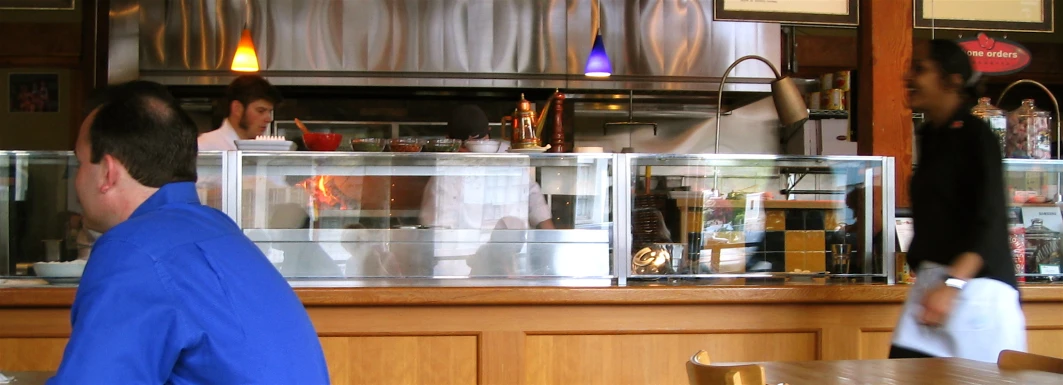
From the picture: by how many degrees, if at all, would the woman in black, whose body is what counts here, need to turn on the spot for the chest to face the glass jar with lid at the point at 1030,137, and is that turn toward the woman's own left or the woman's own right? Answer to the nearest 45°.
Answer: approximately 90° to the woman's own right

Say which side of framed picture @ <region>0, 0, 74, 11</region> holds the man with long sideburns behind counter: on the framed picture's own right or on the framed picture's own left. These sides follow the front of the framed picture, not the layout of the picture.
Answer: on the framed picture's own left

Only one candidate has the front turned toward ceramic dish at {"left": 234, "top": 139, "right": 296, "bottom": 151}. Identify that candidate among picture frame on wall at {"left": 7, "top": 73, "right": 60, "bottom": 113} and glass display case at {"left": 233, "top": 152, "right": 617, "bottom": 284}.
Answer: the picture frame on wall

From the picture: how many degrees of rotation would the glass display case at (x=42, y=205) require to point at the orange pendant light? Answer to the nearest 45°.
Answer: approximately 135° to its left

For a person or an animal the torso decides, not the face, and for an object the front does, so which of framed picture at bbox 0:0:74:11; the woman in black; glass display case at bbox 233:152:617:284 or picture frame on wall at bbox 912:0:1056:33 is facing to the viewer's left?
the woman in black

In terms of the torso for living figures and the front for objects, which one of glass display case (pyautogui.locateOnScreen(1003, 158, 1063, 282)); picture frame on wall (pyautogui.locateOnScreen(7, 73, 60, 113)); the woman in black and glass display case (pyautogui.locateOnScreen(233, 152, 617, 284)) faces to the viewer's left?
the woman in black

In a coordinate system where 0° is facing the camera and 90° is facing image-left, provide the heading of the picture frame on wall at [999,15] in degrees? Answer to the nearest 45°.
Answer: approximately 0°

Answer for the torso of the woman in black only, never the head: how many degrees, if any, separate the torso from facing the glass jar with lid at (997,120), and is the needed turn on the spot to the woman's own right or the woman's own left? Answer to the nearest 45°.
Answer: approximately 90° to the woman's own right
